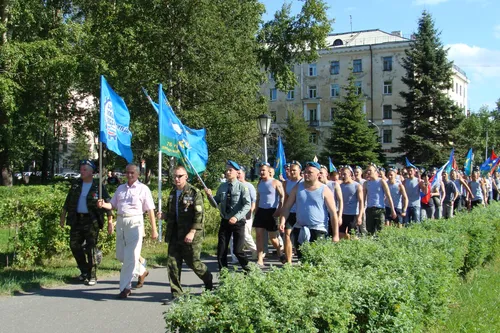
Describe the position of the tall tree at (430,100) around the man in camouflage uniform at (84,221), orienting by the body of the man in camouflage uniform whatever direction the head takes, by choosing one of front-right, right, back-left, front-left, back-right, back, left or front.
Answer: back-left

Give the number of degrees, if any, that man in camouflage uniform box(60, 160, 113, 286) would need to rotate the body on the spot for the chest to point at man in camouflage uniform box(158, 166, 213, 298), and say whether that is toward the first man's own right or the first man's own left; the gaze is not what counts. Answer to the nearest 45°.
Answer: approximately 45° to the first man's own left

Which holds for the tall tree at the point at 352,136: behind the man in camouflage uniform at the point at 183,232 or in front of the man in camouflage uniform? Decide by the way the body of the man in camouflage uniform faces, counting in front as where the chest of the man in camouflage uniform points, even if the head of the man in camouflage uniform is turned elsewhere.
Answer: behind

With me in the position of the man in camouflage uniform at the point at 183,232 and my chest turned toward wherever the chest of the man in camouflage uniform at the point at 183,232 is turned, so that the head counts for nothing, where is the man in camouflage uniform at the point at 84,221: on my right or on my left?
on my right

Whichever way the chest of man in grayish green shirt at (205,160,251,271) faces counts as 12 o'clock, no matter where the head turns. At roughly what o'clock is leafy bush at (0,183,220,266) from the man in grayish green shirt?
The leafy bush is roughly at 2 o'clock from the man in grayish green shirt.

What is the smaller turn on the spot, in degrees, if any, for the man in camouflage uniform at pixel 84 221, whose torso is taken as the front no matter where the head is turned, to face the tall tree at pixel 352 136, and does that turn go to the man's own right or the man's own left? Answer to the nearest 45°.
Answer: approximately 135° to the man's own left

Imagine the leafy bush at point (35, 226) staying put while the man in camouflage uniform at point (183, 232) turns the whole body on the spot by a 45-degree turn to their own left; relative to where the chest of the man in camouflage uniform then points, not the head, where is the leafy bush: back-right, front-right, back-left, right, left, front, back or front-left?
back-right

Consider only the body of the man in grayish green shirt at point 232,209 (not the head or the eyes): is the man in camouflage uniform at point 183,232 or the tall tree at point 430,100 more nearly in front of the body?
the man in camouflage uniform

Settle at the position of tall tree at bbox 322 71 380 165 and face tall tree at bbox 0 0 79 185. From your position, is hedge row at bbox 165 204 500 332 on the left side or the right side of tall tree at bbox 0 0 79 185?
left

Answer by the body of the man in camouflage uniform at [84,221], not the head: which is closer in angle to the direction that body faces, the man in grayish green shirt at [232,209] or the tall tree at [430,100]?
the man in grayish green shirt
